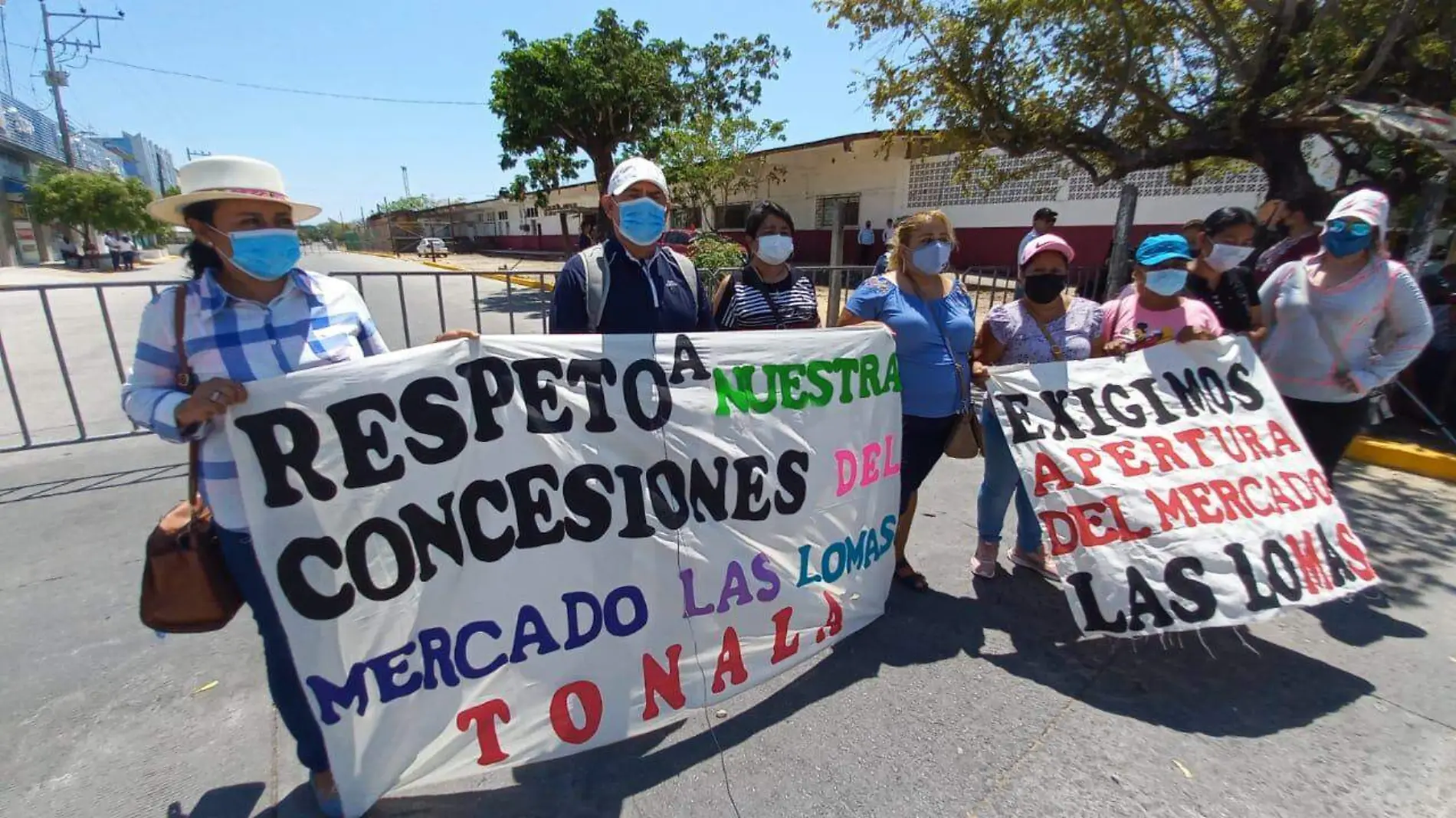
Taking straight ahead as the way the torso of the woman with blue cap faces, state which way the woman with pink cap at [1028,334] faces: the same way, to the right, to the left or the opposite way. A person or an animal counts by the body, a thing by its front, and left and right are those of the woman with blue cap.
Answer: the same way

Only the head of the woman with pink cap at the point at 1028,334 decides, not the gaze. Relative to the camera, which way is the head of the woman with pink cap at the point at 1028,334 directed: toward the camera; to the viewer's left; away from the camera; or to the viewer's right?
toward the camera

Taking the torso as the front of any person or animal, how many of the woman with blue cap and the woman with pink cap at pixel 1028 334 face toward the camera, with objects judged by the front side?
2

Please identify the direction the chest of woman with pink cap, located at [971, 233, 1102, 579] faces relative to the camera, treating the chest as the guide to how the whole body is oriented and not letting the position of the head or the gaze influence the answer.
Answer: toward the camera

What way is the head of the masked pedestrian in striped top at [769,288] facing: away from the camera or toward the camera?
toward the camera

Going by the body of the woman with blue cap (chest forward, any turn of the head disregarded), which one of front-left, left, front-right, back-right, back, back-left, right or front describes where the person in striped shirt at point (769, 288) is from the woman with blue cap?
front-right

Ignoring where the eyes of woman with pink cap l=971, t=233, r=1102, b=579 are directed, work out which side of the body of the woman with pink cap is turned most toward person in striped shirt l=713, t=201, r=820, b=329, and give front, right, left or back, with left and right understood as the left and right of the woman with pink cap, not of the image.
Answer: right

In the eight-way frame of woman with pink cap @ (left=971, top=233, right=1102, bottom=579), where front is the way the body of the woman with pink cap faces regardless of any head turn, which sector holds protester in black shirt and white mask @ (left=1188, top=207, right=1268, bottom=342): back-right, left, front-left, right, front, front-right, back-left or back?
back-left

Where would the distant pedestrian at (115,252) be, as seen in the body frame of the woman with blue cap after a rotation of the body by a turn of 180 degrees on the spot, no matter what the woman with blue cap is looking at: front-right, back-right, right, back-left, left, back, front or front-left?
left

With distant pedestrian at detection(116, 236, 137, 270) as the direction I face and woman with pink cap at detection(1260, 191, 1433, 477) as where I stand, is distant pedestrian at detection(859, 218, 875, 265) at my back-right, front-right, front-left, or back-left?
front-right

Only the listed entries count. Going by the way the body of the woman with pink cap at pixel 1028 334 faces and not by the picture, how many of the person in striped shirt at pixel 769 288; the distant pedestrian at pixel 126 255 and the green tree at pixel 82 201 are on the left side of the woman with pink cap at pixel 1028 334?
0

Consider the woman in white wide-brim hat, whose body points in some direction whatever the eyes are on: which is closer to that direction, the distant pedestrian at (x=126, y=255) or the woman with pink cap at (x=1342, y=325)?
the woman with pink cap

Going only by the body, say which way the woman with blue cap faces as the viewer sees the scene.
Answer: toward the camera

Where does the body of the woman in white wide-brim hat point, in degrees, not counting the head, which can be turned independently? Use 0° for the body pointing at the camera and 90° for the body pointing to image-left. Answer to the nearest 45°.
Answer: approximately 315°
